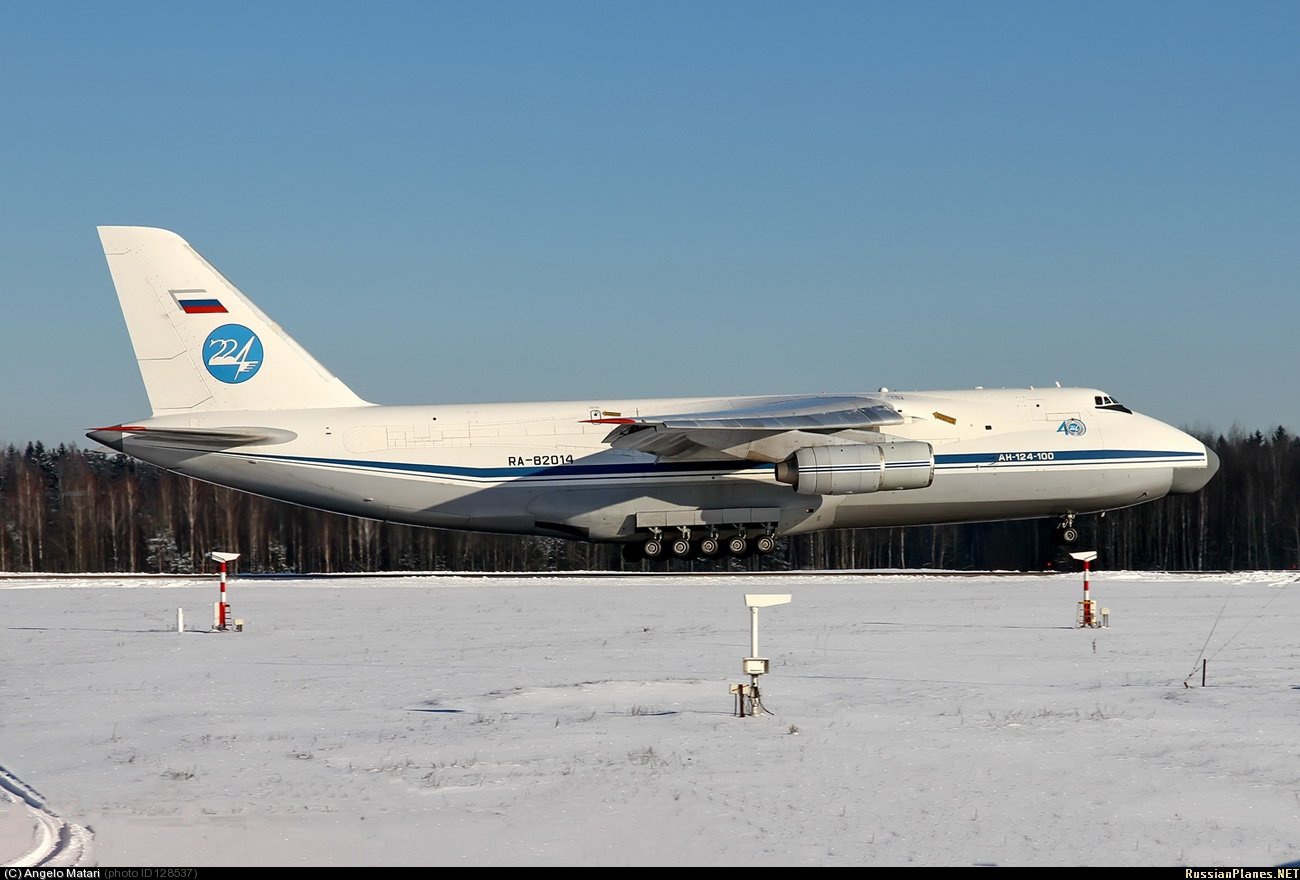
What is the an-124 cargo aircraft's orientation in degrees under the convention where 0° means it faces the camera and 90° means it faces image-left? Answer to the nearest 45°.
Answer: approximately 270°
